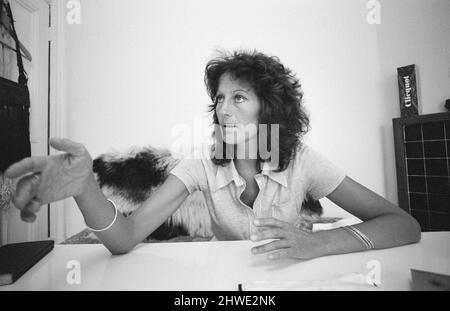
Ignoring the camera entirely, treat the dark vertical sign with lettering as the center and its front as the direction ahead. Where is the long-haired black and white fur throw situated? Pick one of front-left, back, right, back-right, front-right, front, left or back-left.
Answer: front-right

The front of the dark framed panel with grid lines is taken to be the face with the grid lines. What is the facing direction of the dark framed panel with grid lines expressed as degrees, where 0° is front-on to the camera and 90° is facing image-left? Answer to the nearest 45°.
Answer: approximately 45°

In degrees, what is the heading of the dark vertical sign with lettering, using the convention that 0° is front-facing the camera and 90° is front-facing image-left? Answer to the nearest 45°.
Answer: approximately 0°

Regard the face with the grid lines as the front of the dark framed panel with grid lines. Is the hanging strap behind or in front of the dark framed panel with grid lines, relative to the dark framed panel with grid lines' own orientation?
in front

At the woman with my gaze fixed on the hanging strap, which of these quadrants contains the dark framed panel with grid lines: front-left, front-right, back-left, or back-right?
back-right

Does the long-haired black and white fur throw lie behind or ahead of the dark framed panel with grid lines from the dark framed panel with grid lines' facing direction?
ahead
